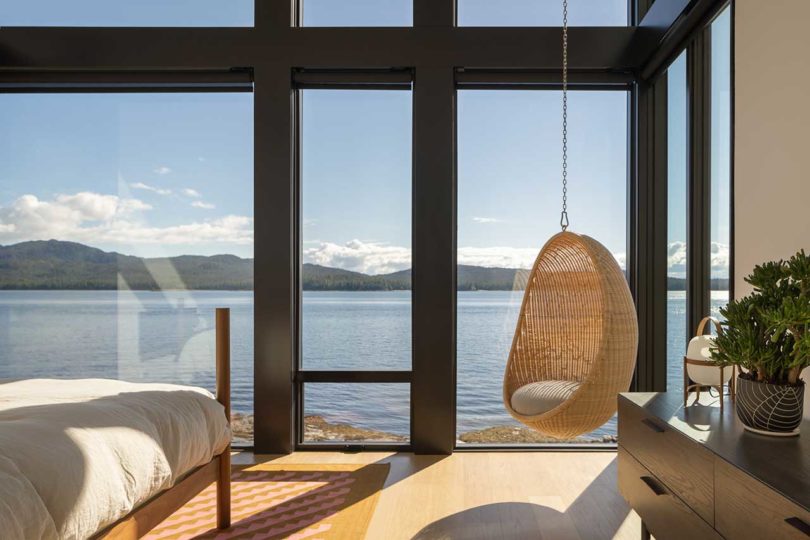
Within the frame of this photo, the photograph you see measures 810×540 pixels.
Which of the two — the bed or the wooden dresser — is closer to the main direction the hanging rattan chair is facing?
the bed

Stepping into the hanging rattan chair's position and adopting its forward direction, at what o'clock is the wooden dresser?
The wooden dresser is roughly at 10 o'clock from the hanging rattan chair.

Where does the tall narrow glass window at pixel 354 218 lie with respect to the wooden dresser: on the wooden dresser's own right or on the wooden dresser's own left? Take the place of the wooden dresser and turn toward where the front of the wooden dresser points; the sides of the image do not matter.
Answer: on the wooden dresser's own right

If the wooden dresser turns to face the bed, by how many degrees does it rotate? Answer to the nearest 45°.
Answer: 0° — it already faces it

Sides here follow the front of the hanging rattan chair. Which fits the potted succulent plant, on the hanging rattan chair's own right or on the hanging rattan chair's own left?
on the hanging rattan chair's own left

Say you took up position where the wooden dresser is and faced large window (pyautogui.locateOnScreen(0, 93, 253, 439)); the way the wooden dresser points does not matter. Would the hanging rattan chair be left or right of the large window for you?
right

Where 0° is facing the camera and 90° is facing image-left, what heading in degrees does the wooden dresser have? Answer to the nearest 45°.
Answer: approximately 45°
